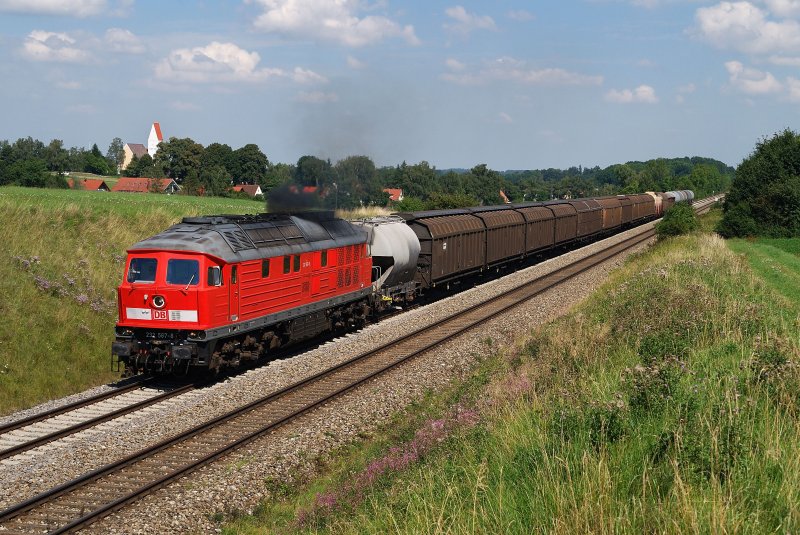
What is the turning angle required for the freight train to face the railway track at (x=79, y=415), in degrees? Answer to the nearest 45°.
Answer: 0° — it already faces it

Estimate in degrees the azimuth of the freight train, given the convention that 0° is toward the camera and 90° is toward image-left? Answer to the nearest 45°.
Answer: approximately 45°
